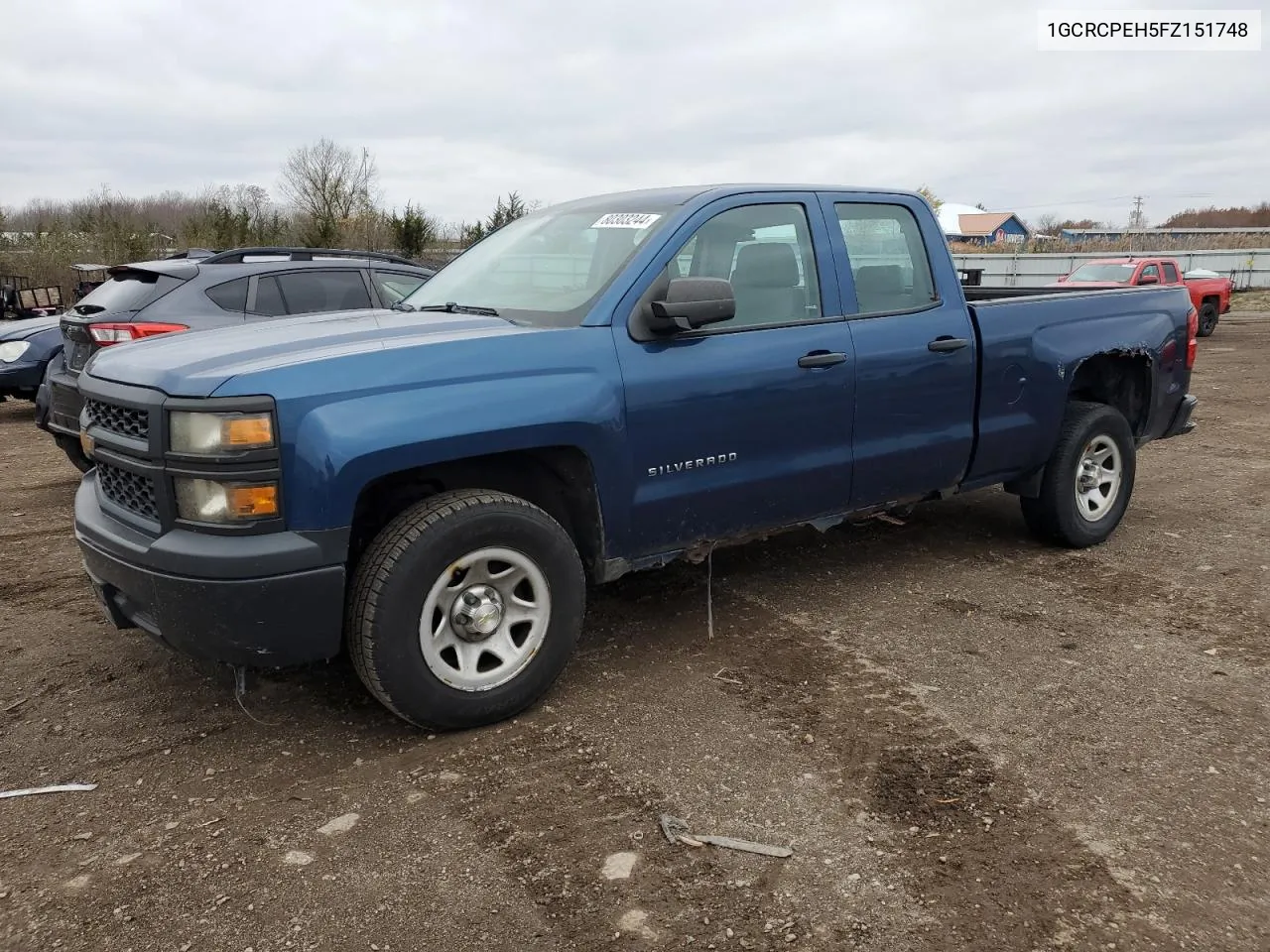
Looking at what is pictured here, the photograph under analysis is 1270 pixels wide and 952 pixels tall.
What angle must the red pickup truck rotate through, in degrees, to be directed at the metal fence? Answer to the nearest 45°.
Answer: approximately 135° to its right

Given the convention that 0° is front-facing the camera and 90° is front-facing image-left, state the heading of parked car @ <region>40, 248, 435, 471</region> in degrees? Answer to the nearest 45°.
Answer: approximately 225°

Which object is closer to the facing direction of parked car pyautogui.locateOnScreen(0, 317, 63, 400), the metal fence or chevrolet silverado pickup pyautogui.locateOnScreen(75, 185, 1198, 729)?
the chevrolet silverado pickup

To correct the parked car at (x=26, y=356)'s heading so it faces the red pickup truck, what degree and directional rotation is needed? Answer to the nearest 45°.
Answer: approximately 135° to its left

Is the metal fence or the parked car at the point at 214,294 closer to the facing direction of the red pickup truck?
the parked car

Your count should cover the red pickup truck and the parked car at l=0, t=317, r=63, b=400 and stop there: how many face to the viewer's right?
0

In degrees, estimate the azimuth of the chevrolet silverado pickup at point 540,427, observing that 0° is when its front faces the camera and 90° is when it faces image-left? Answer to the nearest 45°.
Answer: approximately 45°

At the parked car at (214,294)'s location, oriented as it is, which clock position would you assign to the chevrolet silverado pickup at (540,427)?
The chevrolet silverado pickup is roughly at 4 o'clock from the parked car.

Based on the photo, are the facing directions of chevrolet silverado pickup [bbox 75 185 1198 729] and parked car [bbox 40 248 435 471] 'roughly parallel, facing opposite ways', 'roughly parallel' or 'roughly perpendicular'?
roughly parallel, facing opposite ways

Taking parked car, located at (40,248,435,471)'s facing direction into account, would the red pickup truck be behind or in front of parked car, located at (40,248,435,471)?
in front

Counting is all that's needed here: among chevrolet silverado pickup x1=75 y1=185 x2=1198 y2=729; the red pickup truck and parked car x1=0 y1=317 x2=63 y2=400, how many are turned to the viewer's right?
0

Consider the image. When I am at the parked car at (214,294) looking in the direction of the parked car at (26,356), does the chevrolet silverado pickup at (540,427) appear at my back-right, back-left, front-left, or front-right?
back-left

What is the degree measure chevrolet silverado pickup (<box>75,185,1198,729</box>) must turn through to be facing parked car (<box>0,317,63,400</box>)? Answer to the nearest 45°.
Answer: approximately 90° to its right

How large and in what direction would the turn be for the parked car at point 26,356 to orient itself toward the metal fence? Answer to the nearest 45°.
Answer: approximately 135° to its left

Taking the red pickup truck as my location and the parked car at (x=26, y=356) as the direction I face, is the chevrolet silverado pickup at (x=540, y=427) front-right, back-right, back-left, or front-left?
front-left

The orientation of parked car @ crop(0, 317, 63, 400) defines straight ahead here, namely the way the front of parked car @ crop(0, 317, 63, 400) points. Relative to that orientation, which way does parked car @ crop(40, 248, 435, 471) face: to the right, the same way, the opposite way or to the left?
the opposite way

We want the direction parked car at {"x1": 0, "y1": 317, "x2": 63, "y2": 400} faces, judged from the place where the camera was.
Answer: facing the viewer and to the left of the viewer
